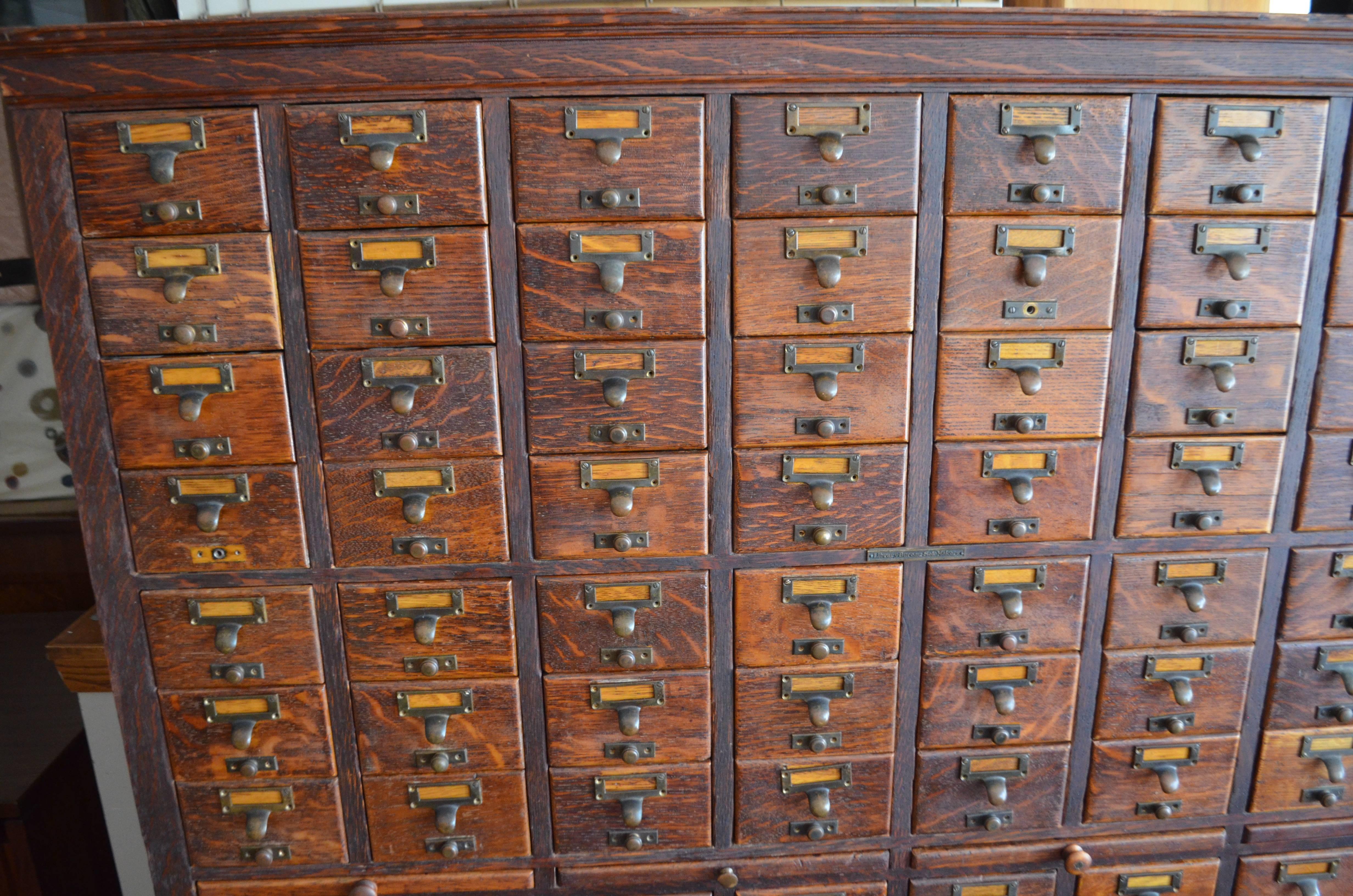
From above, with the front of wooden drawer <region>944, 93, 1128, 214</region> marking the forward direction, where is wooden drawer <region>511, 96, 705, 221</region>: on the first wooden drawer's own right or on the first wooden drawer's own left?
on the first wooden drawer's own right

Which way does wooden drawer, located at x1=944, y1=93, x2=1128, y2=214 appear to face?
toward the camera

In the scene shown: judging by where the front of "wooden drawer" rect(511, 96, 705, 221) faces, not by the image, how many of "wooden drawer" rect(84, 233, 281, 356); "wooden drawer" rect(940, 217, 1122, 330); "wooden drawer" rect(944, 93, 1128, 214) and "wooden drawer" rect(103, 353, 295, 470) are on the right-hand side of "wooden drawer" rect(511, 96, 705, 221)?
2

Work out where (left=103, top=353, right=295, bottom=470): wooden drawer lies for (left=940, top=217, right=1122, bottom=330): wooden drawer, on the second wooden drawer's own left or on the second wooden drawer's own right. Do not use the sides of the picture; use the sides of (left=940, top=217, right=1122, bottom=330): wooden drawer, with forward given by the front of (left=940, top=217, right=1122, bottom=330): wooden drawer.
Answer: on the second wooden drawer's own right

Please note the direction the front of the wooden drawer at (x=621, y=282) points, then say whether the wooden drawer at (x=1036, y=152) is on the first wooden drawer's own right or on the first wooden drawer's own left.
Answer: on the first wooden drawer's own left

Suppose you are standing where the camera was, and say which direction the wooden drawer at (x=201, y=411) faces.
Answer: facing the viewer

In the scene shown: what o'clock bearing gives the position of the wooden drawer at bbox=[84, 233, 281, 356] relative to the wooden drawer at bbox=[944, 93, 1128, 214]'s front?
the wooden drawer at bbox=[84, 233, 281, 356] is roughly at 2 o'clock from the wooden drawer at bbox=[944, 93, 1128, 214].
